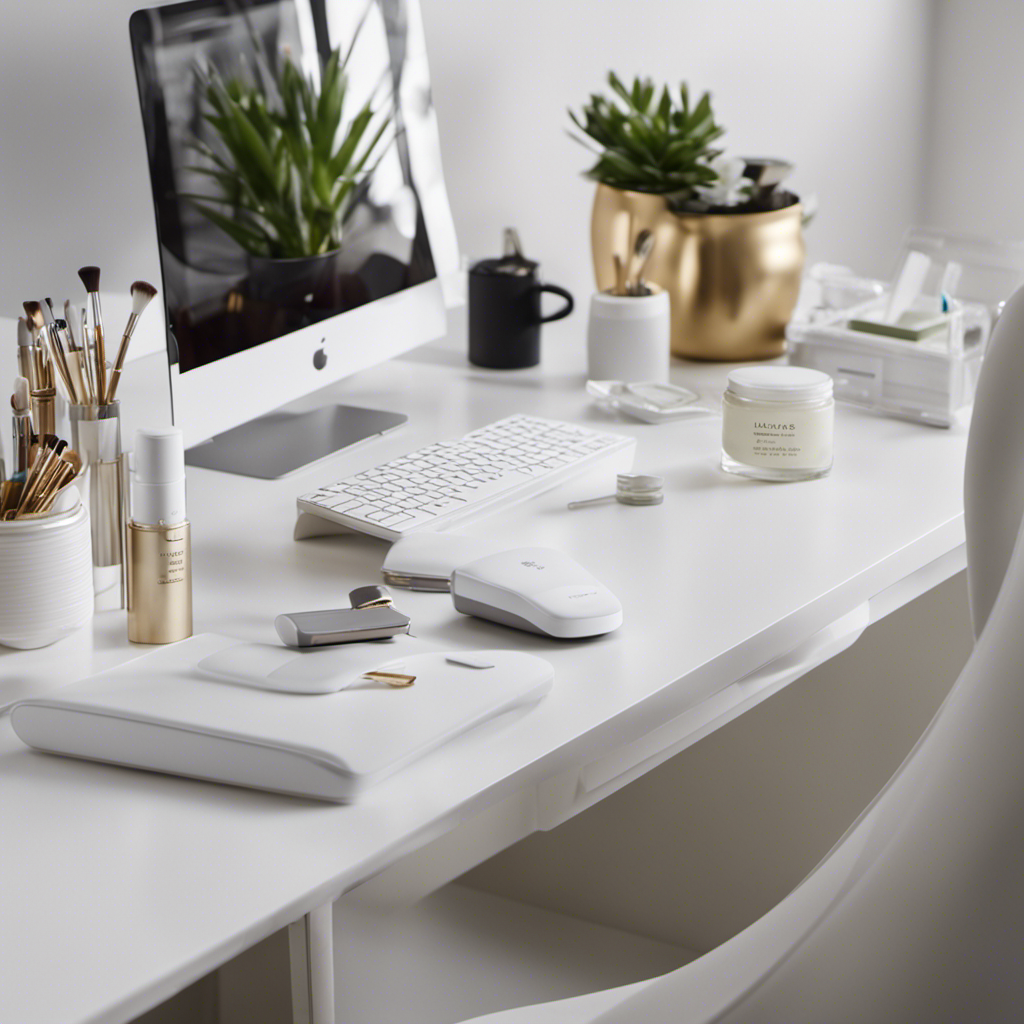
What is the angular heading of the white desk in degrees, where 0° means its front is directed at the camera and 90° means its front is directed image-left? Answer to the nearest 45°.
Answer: approximately 315°

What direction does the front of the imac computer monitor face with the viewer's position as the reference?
facing the viewer and to the right of the viewer

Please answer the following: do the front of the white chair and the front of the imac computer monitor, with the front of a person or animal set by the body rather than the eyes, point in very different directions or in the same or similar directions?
very different directions

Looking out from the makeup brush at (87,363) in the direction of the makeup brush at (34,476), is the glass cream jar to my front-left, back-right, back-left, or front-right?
back-left
